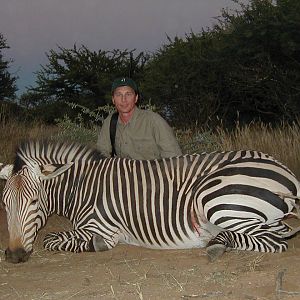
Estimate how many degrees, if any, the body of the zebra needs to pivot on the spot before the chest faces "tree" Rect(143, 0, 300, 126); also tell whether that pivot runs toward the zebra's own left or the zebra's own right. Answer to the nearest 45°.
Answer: approximately 90° to the zebra's own right

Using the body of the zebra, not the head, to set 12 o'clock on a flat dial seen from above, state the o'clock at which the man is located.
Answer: The man is roughly at 3 o'clock from the zebra.

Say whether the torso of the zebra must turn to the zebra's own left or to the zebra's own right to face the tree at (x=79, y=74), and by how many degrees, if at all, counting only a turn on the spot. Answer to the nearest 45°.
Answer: approximately 90° to the zebra's own right

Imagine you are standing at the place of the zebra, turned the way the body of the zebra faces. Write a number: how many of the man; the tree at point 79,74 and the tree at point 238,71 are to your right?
3

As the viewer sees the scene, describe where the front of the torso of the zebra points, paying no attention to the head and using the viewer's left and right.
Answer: facing to the left of the viewer
